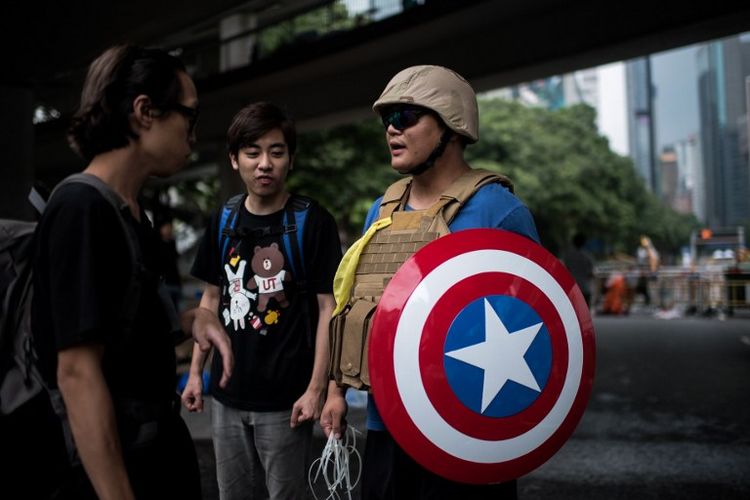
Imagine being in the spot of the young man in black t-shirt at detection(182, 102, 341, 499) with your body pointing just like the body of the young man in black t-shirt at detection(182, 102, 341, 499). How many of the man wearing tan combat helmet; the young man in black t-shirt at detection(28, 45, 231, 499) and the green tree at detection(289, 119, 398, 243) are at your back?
1

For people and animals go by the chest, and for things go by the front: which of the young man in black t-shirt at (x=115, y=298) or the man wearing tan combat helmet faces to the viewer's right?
the young man in black t-shirt

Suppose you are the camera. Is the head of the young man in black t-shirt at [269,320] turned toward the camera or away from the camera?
toward the camera

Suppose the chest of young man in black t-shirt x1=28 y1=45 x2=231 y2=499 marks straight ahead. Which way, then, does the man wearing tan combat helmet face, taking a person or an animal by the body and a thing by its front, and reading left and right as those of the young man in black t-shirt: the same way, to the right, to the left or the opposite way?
the opposite way

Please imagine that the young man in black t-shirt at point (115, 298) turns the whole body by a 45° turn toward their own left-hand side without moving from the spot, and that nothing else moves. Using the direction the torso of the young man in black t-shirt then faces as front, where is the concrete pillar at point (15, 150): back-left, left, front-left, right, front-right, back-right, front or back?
front-left

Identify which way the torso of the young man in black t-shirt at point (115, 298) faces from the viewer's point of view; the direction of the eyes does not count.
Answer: to the viewer's right

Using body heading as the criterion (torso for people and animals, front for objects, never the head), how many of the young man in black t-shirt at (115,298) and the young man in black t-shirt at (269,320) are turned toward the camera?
1

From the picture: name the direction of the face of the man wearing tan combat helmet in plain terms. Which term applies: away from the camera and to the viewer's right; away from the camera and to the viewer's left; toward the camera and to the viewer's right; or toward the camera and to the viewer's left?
toward the camera and to the viewer's left

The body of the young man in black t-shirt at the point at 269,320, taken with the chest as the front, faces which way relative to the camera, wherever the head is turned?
toward the camera

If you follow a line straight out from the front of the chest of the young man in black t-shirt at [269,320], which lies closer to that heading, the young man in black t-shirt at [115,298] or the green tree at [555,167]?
the young man in black t-shirt

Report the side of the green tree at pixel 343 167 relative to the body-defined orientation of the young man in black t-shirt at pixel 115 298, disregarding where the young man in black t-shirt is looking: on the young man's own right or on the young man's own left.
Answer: on the young man's own left

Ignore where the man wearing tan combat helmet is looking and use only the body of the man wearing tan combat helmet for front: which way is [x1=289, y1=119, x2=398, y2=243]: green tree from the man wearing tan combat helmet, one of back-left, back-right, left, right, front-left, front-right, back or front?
back-right

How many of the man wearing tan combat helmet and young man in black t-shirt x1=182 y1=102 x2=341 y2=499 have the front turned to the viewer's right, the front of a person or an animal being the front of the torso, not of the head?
0

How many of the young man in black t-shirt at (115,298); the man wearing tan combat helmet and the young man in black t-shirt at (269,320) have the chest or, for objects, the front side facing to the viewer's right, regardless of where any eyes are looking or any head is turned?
1

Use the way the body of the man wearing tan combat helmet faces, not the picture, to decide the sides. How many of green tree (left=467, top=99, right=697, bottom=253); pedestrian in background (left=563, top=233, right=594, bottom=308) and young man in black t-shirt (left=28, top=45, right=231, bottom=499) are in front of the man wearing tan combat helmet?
1

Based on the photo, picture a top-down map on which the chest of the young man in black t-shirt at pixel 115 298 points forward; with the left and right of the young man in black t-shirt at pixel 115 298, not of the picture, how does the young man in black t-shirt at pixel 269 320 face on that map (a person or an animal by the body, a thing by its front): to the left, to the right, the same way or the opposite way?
to the right

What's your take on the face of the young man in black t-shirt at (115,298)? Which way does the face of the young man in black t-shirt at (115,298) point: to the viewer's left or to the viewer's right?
to the viewer's right

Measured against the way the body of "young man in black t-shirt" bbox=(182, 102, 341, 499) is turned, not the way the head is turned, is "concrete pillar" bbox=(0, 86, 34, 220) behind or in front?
behind

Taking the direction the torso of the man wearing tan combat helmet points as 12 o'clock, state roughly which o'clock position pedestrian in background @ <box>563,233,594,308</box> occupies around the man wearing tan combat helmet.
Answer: The pedestrian in background is roughly at 5 o'clock from the man wearing tan combat helmet.

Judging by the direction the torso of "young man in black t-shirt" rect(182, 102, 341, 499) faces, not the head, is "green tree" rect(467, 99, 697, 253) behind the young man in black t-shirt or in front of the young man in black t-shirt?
behind
